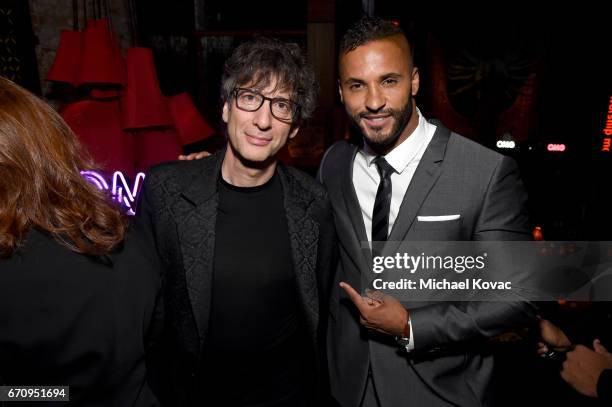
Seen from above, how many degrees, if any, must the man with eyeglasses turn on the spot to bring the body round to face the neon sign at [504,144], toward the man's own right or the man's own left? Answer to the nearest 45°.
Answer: approximately 135° to the man's own left

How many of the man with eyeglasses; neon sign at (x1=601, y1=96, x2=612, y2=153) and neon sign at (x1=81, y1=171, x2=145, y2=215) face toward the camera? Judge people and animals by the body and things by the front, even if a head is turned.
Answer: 3

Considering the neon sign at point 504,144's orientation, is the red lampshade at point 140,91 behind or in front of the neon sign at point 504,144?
in front

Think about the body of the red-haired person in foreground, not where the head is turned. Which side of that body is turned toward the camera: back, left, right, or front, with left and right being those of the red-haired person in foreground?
back

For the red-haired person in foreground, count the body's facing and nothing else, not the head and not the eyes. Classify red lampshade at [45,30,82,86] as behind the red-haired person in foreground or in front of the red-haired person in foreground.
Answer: in front

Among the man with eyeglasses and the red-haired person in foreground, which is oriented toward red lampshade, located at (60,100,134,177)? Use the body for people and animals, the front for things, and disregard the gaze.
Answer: the red-haired person in foreground

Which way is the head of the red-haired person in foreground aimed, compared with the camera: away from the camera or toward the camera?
away from the camera

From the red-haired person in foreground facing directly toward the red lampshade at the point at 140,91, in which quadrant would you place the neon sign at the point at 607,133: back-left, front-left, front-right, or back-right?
front-right

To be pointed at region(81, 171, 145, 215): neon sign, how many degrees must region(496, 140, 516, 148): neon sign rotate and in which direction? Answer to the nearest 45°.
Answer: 0° — it already faces it

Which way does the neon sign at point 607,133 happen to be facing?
toward the camera

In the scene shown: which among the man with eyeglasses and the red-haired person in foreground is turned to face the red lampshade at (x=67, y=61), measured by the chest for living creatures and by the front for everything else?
the red-haired person in foreground
